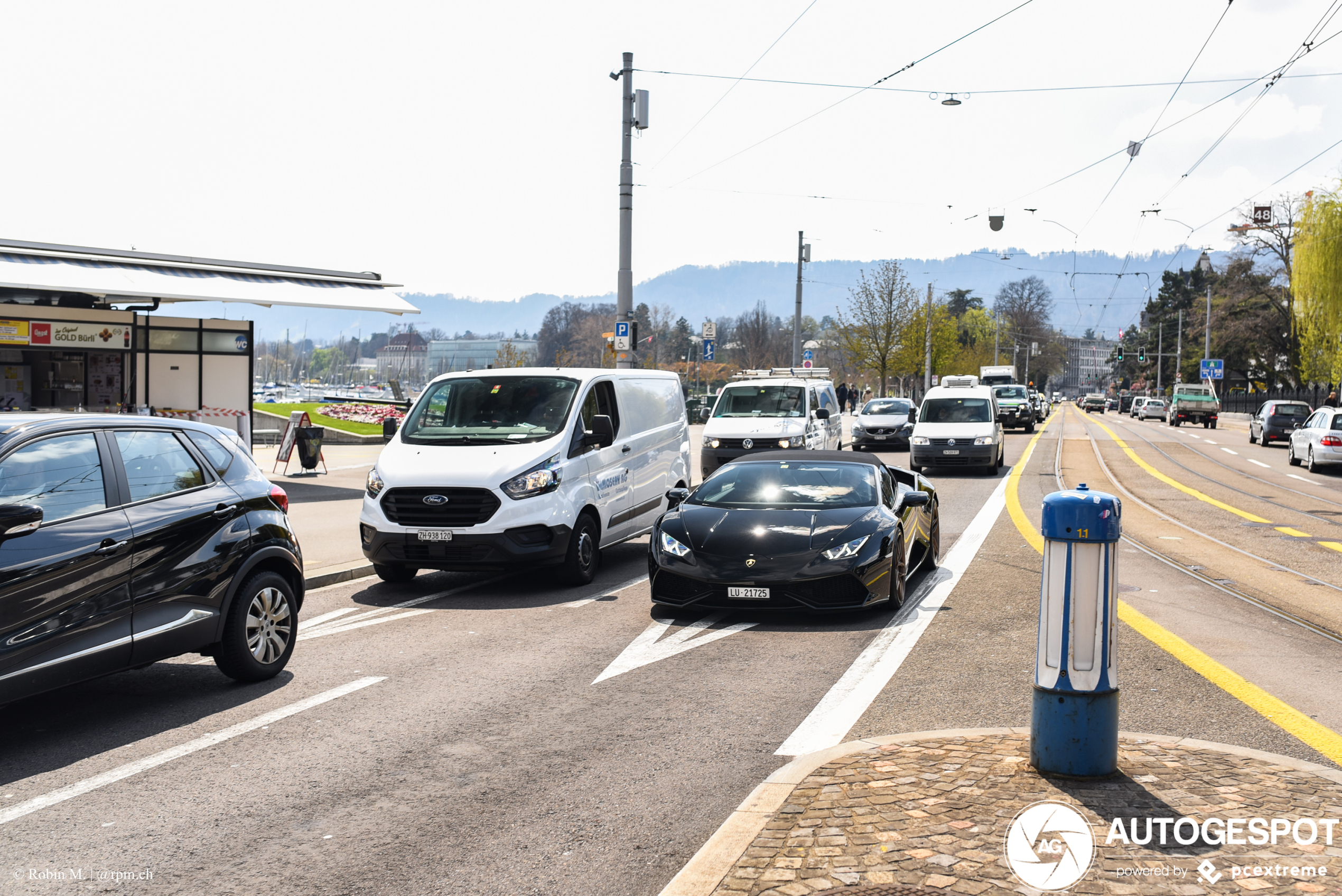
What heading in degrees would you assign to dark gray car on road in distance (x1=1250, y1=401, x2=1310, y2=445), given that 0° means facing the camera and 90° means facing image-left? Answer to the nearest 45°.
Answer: approximately 180°

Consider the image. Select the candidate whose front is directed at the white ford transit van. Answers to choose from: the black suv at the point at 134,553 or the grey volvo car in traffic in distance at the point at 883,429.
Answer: the grey volvo car in traffic in distance

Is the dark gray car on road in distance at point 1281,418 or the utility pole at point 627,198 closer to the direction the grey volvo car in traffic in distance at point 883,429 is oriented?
the utility pole

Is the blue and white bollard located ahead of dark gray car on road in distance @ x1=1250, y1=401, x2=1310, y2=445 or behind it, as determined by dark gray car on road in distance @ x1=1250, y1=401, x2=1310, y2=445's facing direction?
behind

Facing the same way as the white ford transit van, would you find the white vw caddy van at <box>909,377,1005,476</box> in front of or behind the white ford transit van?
behind

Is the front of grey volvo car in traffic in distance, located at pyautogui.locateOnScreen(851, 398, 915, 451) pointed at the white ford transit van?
yes

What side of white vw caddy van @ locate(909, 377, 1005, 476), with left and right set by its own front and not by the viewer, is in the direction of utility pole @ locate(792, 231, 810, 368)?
back

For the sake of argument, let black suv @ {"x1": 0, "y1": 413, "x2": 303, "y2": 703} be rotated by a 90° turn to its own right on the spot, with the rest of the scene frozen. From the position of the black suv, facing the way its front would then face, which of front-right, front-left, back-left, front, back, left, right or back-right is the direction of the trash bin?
front-right

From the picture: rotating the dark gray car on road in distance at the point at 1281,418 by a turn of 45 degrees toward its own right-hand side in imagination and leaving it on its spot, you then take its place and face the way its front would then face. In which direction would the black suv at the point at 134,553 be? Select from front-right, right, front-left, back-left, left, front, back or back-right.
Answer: back-right

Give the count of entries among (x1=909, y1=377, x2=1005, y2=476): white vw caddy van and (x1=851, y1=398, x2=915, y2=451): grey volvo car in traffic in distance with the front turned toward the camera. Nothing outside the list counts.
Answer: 2

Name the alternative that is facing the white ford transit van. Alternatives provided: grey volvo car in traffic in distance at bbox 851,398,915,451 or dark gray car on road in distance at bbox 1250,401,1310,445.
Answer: grey volvo car in traffic in distance at bbox 851,398,915,451

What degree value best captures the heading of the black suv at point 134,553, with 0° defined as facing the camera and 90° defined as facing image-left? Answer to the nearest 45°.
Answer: approximately 45°

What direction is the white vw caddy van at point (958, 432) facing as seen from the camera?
toward the camera
